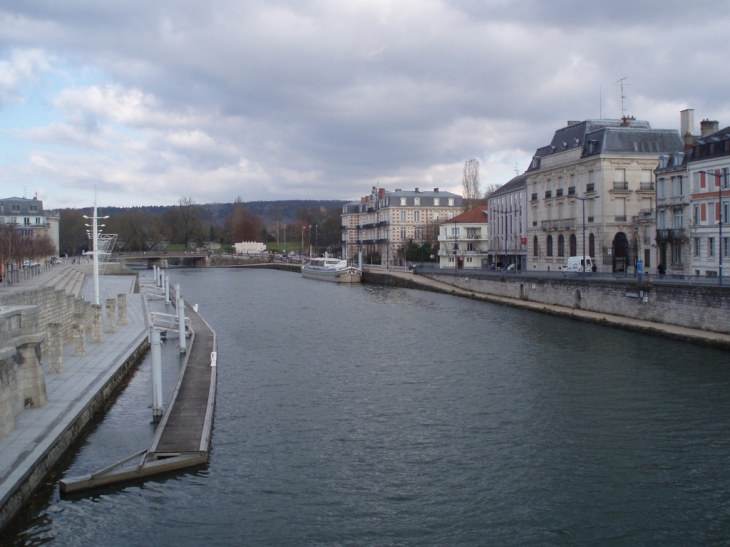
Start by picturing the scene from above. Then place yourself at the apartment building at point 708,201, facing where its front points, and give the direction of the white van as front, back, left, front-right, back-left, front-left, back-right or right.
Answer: right

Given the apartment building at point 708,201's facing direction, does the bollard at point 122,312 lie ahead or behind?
ahead

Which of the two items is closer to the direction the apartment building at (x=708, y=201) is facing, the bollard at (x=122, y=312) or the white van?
the bollard

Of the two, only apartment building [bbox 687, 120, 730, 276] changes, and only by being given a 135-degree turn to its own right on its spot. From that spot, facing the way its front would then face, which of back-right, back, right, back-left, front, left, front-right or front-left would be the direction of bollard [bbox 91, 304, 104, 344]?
back-left

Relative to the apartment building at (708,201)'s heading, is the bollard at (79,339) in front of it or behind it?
in front

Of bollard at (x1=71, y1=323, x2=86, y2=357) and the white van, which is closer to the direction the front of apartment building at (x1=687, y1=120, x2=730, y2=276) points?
the bollard

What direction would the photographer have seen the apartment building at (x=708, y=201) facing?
facing the viewer and to the left of the viewer
